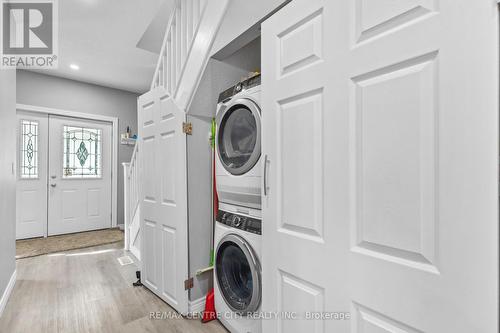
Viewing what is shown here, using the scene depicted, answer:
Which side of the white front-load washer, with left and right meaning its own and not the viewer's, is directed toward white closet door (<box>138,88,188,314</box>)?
right

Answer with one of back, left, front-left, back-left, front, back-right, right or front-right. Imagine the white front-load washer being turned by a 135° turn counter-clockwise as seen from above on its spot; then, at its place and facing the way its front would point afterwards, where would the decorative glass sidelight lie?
back-left

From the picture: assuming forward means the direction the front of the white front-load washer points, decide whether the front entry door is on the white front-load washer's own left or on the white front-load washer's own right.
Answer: on the white front-load washer's own right

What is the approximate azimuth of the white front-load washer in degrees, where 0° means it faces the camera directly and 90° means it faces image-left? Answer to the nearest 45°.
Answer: approximately 45°
